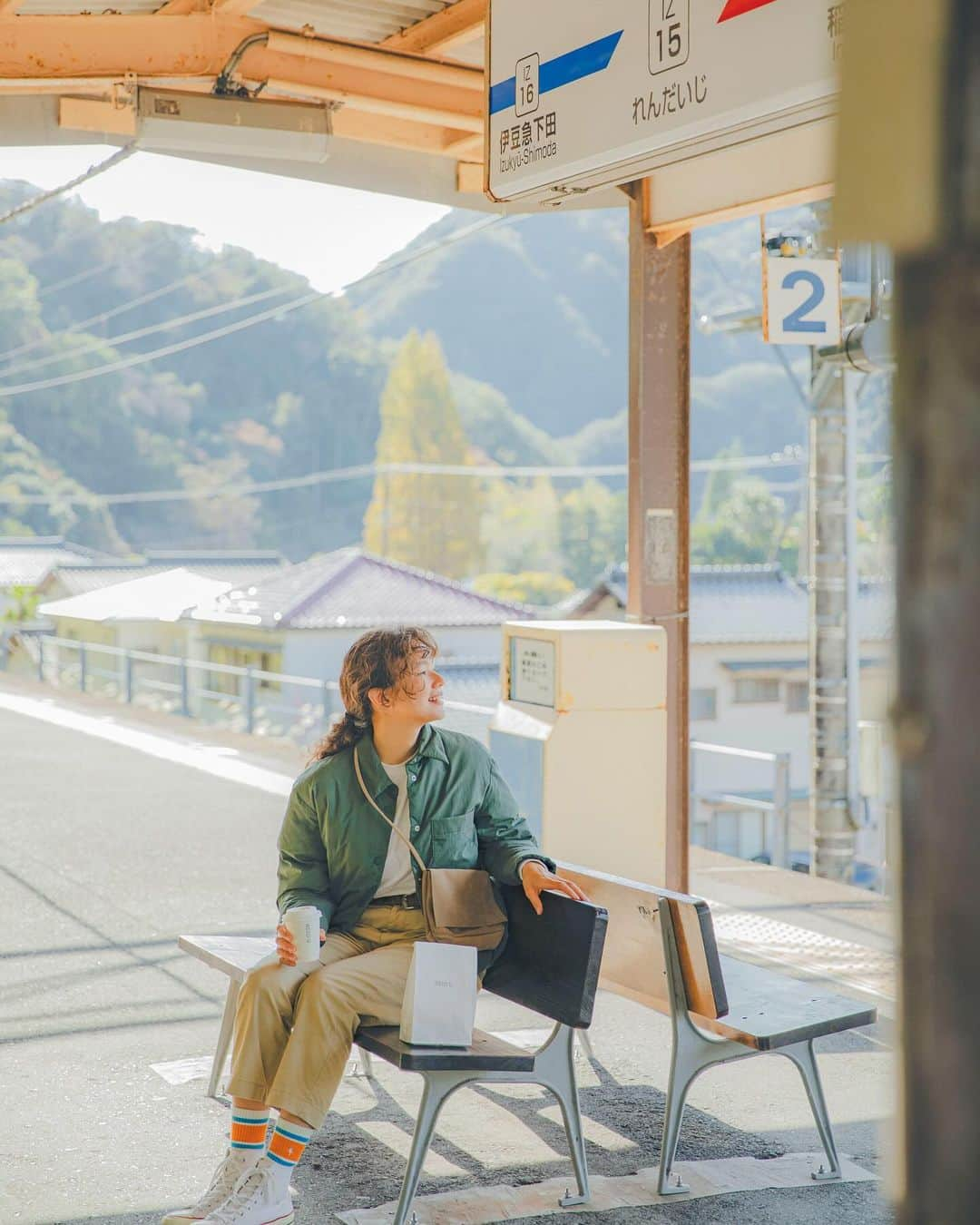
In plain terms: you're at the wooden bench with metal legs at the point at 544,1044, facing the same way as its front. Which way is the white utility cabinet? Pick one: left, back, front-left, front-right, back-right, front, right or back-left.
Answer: back-right

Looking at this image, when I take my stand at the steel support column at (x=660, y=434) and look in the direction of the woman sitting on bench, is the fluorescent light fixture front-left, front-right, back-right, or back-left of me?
front-right

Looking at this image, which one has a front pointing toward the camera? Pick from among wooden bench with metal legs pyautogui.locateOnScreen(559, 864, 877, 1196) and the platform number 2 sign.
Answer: the platform number 2 sign

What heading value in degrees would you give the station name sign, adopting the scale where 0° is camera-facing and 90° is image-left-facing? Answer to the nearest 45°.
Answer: approximately 45°

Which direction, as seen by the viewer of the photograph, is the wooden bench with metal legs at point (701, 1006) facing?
facing away from the viewer and to the right of the viewer

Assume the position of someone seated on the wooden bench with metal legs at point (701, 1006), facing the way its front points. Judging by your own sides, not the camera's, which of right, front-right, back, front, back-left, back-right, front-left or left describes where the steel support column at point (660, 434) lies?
front-left

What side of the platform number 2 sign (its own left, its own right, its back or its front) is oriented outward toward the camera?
front

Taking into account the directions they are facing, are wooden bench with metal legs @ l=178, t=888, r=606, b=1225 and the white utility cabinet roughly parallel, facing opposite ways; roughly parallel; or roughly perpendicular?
roughly parallel

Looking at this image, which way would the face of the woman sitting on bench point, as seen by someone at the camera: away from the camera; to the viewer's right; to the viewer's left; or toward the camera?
to the viewer's right

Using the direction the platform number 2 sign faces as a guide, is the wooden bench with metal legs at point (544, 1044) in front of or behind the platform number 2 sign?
in front
